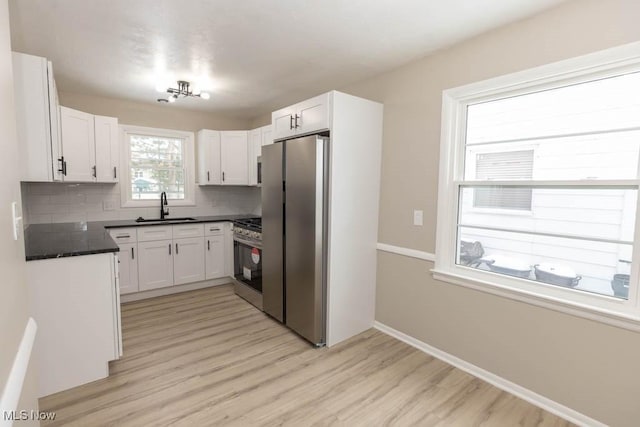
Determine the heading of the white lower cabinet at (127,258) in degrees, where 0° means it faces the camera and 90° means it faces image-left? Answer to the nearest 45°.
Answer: approximately 0°

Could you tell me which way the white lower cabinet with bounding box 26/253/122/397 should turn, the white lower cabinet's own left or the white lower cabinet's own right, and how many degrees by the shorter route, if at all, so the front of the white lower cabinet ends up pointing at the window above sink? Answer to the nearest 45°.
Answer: approximately 45° to the white lower cabinet's own left

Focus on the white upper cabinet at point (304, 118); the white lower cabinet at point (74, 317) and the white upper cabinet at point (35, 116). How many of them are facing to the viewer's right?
2

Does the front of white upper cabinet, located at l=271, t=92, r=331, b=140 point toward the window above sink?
no

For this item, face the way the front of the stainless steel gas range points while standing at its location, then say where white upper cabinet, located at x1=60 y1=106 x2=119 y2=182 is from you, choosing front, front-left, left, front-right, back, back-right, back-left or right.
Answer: front-right

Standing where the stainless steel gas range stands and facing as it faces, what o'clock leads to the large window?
The large window is roughly at 9 o'clock from the stainless steel gas range.

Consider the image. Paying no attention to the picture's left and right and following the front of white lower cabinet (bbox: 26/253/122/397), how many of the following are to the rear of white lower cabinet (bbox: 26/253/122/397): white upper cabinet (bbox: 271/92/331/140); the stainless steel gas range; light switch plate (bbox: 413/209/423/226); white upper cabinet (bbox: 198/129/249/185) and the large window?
0

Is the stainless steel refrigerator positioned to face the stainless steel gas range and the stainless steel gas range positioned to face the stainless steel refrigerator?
no

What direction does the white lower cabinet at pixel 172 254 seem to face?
toward the camera

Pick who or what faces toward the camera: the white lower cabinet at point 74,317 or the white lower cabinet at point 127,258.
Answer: the white lower cabinet at point 127,258

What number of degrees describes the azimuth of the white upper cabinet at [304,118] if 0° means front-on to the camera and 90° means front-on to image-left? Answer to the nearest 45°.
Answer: approximately 45°

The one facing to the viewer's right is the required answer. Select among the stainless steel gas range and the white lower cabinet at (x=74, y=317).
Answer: the white lower cabinet

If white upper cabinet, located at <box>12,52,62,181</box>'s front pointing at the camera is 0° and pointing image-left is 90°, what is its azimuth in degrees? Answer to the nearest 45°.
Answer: approximately 270°

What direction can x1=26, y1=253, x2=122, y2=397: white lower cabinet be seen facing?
to the viewer's right
